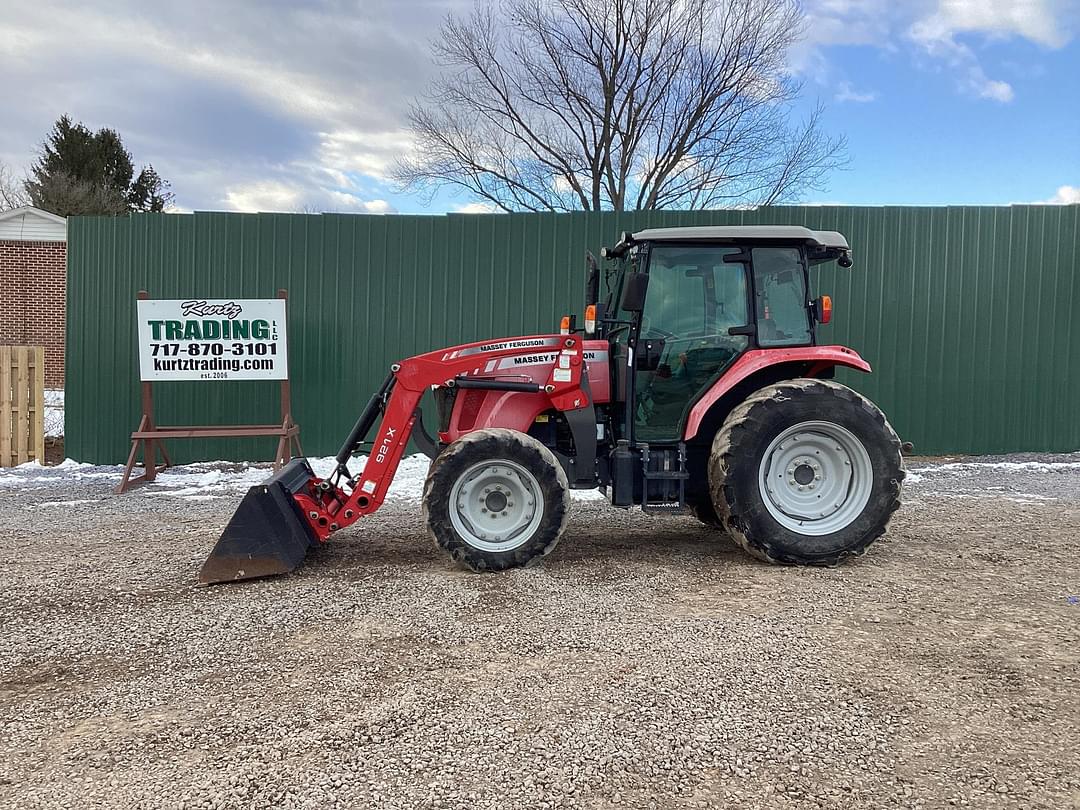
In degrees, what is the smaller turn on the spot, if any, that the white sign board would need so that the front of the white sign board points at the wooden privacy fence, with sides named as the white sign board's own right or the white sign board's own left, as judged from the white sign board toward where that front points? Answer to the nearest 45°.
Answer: approximately 135° to the white sign board's own right

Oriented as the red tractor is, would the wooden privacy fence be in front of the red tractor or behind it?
in front

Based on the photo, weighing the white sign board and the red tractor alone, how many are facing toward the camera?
1

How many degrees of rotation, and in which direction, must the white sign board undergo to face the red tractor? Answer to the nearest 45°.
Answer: approximately 45° to its left

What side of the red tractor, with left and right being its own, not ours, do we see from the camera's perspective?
left

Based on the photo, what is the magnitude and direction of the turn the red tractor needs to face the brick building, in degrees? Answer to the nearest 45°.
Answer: approximately 45° to its right

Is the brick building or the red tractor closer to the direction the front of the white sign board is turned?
the red tractor

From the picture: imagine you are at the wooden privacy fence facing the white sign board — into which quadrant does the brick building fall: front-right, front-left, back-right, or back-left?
back-left

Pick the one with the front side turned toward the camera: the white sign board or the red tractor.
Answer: the white sign board
